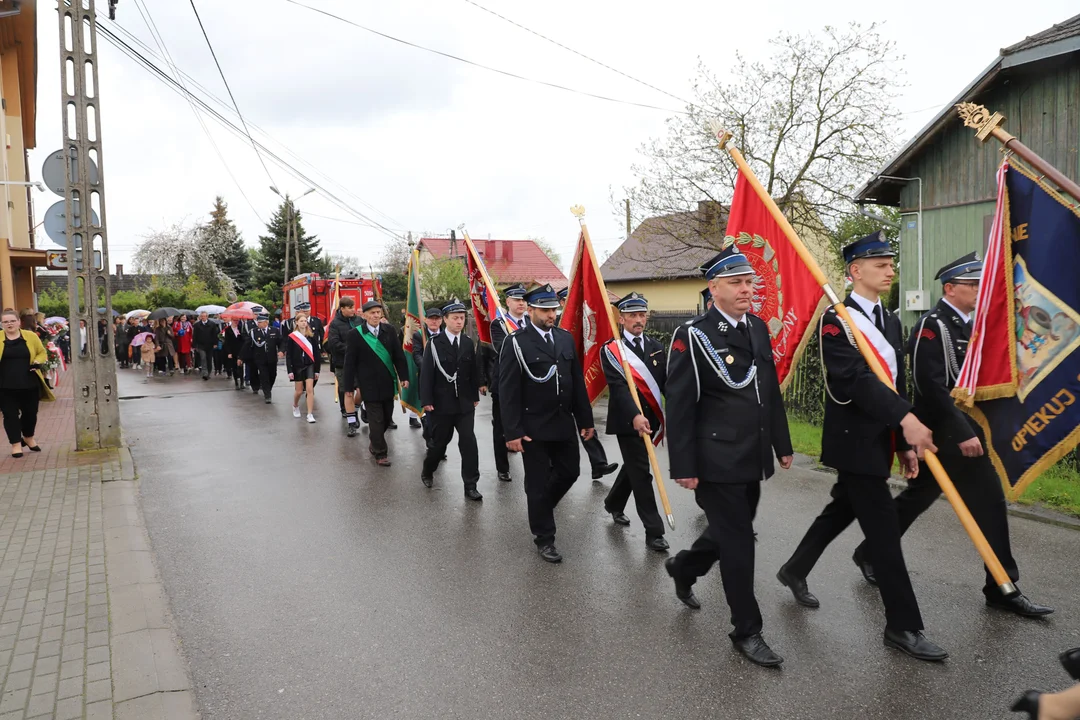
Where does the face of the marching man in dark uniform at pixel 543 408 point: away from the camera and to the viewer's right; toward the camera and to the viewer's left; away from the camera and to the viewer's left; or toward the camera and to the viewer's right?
toward the camera and to the viewer's right

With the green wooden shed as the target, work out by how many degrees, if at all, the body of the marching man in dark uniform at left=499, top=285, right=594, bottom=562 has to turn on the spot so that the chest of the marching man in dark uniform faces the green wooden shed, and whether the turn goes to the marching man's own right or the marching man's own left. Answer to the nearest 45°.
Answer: approximately 90° to the marching man's own left

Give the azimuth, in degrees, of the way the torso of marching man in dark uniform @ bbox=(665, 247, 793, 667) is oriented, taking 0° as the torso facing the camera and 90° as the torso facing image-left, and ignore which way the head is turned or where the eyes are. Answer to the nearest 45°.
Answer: approximately 315°

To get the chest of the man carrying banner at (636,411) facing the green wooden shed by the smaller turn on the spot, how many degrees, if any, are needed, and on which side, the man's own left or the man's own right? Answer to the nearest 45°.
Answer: approximately 90° to the man's own left

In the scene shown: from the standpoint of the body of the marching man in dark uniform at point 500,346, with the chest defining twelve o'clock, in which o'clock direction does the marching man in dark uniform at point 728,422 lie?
the marching man in dark uniform at point 728,422 is roughly at 1 o'clock from the marching man in dark uniform at point 500,346.

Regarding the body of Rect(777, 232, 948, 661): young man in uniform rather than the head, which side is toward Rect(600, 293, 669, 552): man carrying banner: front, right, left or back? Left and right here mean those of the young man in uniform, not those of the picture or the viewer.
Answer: back

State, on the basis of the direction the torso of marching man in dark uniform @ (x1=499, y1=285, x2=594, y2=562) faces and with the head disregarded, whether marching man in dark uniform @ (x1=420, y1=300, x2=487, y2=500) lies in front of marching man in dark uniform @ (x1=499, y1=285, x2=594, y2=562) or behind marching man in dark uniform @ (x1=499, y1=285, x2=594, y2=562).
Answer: behind

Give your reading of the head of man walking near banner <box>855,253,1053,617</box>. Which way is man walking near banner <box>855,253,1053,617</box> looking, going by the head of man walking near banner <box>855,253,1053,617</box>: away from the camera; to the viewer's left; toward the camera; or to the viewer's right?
to the viewer's right

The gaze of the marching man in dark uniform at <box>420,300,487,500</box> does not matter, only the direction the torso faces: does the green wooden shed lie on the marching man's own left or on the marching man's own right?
on the marching man's own left

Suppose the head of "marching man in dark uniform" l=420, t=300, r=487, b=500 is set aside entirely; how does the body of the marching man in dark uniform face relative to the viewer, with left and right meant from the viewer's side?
facing the viewer and to the right of the viewer

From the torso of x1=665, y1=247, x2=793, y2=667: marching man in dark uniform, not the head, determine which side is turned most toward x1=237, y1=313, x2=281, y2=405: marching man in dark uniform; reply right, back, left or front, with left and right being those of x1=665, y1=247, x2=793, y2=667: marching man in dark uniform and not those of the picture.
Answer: back
